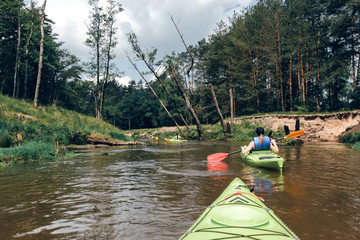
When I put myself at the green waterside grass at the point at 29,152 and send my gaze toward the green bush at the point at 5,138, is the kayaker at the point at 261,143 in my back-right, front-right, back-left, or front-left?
back-right

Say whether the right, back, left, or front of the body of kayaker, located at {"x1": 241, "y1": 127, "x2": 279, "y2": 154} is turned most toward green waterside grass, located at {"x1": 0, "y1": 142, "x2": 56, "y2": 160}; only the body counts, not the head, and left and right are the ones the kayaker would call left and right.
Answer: left

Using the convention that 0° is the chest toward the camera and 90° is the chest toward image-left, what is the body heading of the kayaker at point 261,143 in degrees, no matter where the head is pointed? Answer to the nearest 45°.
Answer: approximately 180°

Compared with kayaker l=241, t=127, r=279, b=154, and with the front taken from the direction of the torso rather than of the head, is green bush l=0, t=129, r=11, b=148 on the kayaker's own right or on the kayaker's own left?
on the kayaker's own left
